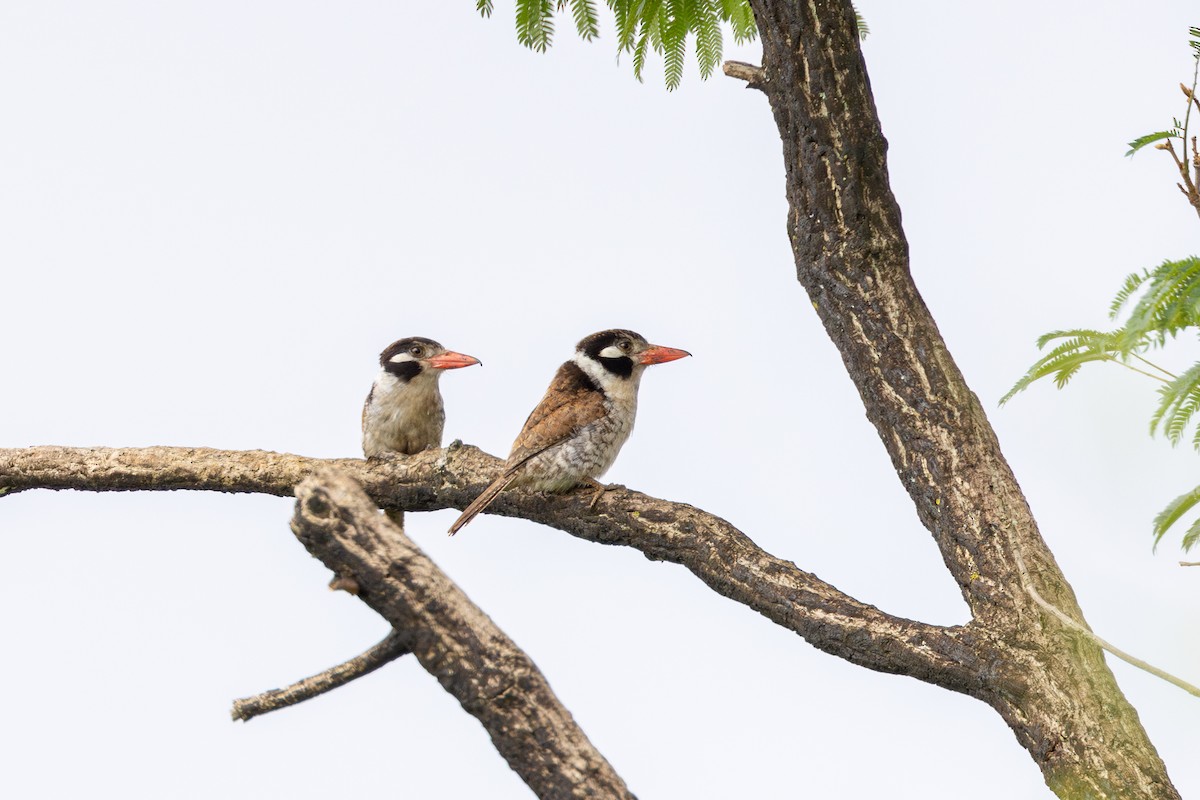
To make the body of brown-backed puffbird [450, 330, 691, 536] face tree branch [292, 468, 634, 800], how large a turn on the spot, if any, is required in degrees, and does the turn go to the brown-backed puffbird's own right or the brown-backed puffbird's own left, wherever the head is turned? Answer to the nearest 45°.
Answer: approximately 90° to the brown-backed puffbird's own right

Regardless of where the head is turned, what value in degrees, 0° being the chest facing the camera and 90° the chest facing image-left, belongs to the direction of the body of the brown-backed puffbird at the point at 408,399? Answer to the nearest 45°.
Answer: approximately 315°

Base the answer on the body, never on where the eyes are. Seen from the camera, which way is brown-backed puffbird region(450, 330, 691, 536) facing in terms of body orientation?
to the viewer's right

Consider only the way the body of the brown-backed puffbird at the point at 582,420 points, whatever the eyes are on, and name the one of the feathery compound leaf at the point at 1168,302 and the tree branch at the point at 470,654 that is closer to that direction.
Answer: the feathery compound leaf

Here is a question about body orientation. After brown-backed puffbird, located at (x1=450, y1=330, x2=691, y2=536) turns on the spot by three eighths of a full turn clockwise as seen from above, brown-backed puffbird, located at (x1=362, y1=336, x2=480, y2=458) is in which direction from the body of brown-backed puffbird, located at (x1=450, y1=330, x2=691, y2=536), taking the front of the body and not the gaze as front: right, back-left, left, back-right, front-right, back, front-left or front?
right
